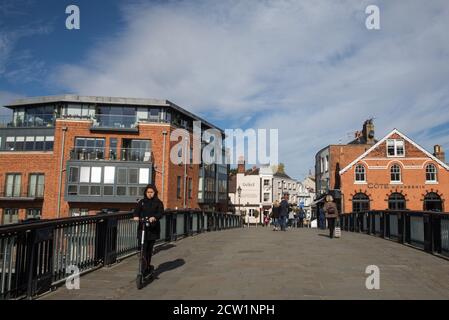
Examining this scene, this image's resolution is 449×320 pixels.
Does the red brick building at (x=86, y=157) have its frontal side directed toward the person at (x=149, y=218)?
yes

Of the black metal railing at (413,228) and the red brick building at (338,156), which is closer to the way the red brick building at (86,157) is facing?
the black metal railing

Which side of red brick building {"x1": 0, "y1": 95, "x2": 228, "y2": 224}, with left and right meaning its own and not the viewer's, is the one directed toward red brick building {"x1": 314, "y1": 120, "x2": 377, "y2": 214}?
left

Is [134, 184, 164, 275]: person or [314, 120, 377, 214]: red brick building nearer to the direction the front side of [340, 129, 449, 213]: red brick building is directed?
the person

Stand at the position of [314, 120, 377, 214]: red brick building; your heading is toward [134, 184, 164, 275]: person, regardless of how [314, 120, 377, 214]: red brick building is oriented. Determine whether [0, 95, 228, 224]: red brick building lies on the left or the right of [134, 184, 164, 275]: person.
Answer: right

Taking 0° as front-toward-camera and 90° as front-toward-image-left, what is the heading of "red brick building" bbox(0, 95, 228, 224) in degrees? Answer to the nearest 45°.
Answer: approximately 0°

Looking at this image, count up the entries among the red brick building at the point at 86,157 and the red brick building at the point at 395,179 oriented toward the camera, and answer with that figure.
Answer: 2

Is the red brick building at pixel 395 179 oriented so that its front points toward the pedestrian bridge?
yes

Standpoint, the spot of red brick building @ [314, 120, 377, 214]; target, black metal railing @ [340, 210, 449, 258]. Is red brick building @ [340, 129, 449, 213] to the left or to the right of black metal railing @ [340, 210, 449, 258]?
left

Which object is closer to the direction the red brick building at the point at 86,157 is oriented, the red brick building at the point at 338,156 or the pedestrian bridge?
the pedestrian bridge
